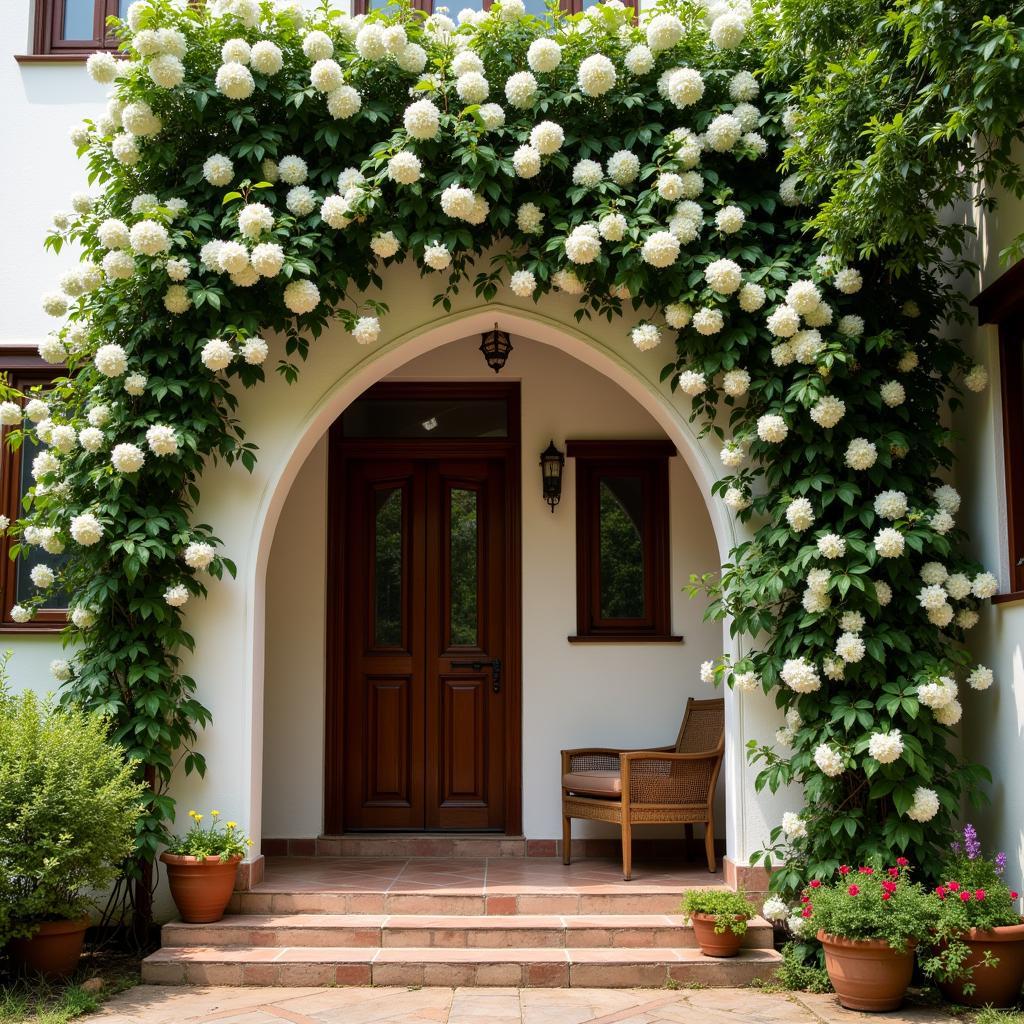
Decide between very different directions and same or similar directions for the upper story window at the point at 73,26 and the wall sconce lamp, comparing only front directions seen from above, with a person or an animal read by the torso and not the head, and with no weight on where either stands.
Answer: same or similar directions

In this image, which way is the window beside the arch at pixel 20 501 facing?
toward the camera

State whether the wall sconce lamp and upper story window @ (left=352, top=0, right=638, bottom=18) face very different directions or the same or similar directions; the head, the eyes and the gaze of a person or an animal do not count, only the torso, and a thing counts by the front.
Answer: same or similar directions

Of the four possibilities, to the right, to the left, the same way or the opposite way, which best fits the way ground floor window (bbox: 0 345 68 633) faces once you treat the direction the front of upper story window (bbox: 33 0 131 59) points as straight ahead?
the same way

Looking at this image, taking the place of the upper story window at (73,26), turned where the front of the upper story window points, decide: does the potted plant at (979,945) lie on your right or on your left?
on your left

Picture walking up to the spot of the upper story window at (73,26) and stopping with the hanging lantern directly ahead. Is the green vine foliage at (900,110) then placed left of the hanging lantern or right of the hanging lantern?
right

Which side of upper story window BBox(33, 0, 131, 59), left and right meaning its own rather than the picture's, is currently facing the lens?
front

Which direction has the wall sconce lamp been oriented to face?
toward the camera

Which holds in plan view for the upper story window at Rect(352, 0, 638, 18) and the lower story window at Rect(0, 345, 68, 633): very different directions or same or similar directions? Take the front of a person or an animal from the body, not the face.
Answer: same or similar directions

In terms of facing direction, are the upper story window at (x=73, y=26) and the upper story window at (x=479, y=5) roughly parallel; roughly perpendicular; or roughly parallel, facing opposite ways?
roughly parallel
